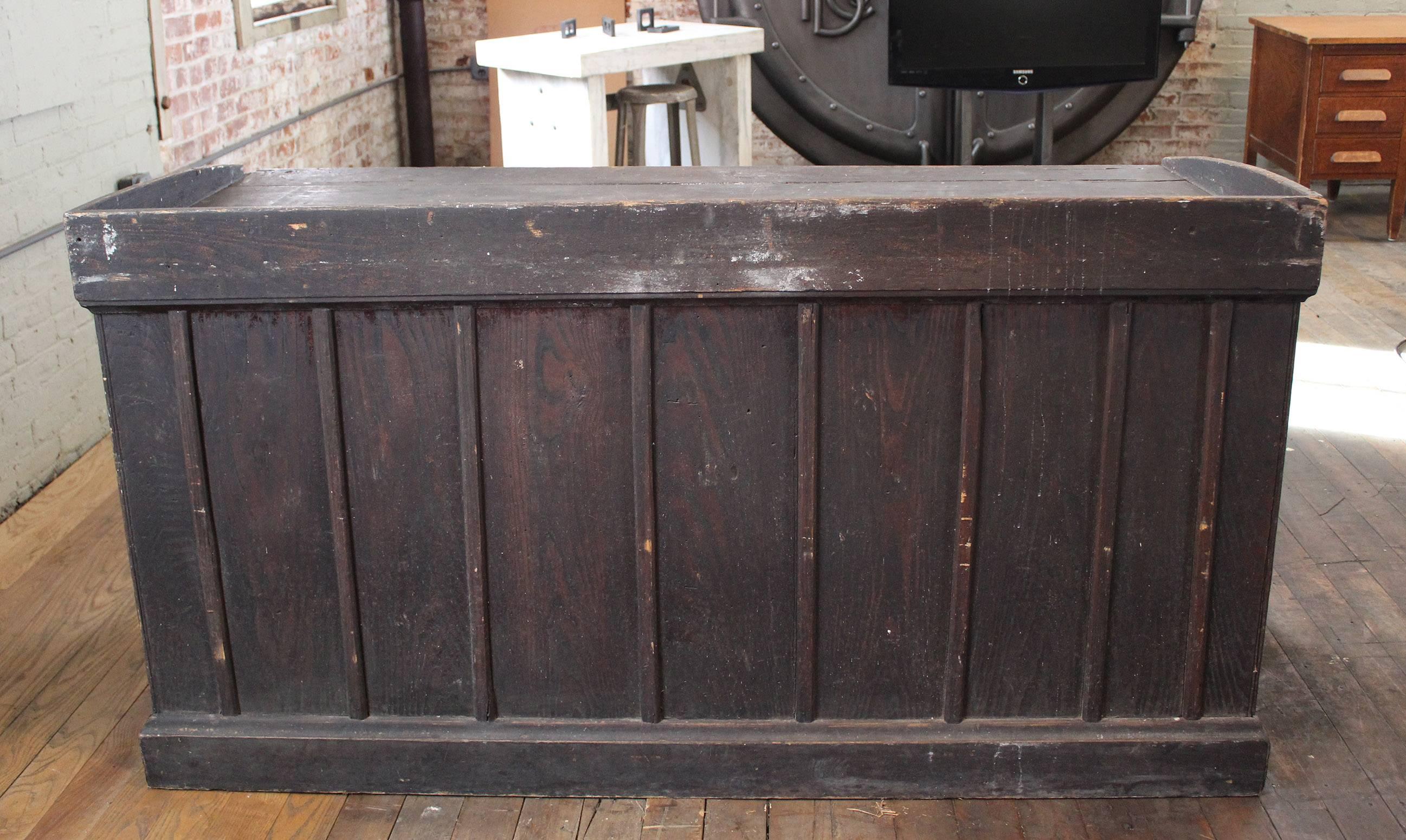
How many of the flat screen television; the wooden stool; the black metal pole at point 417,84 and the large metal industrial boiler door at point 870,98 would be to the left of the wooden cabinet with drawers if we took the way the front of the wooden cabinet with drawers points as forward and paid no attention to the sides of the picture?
0

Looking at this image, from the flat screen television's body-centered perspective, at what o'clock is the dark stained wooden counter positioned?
The dark stained wooden counter is roughly at 12 o'clock from the flat screen television.

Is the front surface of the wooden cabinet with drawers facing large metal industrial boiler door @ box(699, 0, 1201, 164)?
no

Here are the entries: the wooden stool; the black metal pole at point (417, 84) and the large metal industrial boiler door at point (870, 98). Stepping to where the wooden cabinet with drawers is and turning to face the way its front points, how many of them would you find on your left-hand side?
0

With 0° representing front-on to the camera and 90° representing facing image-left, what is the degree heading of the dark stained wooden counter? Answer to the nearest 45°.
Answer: approximately 0°

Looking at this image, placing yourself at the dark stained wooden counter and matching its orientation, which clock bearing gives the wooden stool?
The wooden stool is roughly at 6 o'clock from the dark stained wooden counter.

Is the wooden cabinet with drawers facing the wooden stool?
no

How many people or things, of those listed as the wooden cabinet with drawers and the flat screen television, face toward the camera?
2

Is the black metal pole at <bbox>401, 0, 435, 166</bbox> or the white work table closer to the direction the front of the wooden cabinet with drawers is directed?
the white work table

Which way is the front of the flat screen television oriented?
toward the camera

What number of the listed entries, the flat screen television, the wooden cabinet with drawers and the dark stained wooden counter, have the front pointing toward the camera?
3

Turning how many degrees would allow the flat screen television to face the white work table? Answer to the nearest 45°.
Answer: approximately 45° to its right

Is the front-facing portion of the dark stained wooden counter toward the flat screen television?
no

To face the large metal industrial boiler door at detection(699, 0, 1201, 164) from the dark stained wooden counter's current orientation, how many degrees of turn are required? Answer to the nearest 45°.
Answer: approximately 180°

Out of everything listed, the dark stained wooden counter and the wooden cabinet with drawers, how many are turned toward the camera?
2

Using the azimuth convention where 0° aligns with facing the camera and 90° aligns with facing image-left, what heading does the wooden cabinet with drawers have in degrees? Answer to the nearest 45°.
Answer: approximately 0°

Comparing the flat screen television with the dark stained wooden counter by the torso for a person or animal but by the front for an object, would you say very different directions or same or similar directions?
same or similar directions
